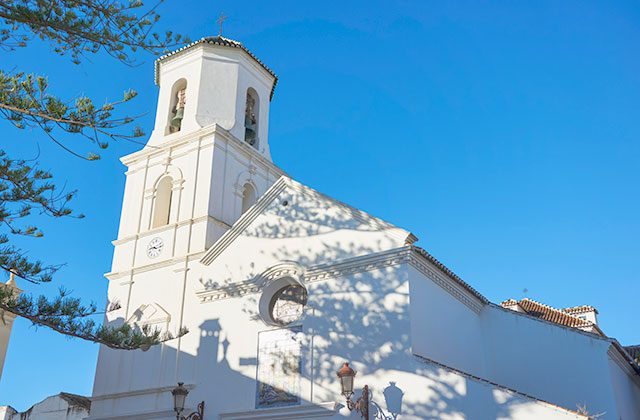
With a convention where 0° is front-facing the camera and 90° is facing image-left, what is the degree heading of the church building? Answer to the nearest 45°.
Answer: approximately 45°
